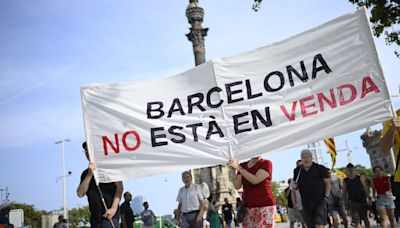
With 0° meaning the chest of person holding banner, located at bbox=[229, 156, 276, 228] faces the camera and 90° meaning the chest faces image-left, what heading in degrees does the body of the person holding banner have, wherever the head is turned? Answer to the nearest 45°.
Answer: approximately 45°

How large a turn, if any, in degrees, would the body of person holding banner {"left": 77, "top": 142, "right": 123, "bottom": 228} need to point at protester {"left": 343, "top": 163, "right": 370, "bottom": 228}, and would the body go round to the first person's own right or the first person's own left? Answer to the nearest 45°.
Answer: approximately 135° to the first person's own left

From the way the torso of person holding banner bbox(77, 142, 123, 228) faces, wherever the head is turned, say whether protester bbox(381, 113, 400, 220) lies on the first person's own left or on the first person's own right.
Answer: on the first person's own left

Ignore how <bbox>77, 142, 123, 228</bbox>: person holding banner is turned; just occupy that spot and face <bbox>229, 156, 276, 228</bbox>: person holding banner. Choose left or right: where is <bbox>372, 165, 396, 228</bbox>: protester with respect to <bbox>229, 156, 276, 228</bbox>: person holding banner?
left
